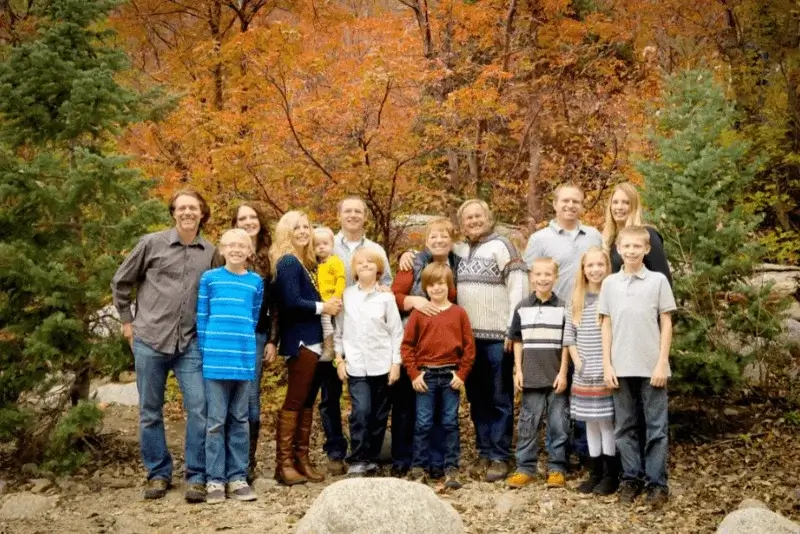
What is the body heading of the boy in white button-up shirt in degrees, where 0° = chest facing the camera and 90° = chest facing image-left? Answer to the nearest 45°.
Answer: approximately 0°

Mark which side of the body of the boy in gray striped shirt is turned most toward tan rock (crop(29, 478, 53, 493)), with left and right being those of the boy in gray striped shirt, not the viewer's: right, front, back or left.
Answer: right

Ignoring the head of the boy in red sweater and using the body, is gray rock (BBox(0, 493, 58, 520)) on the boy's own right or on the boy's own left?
on the boy's own right

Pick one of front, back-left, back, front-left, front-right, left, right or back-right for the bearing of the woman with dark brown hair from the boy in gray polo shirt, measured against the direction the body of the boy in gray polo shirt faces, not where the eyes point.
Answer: right

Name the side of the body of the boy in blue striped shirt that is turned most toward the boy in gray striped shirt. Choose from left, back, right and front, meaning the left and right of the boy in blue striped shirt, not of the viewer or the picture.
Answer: left

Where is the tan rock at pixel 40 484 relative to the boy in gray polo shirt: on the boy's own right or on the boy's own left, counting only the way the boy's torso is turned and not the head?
on the boy's own right
